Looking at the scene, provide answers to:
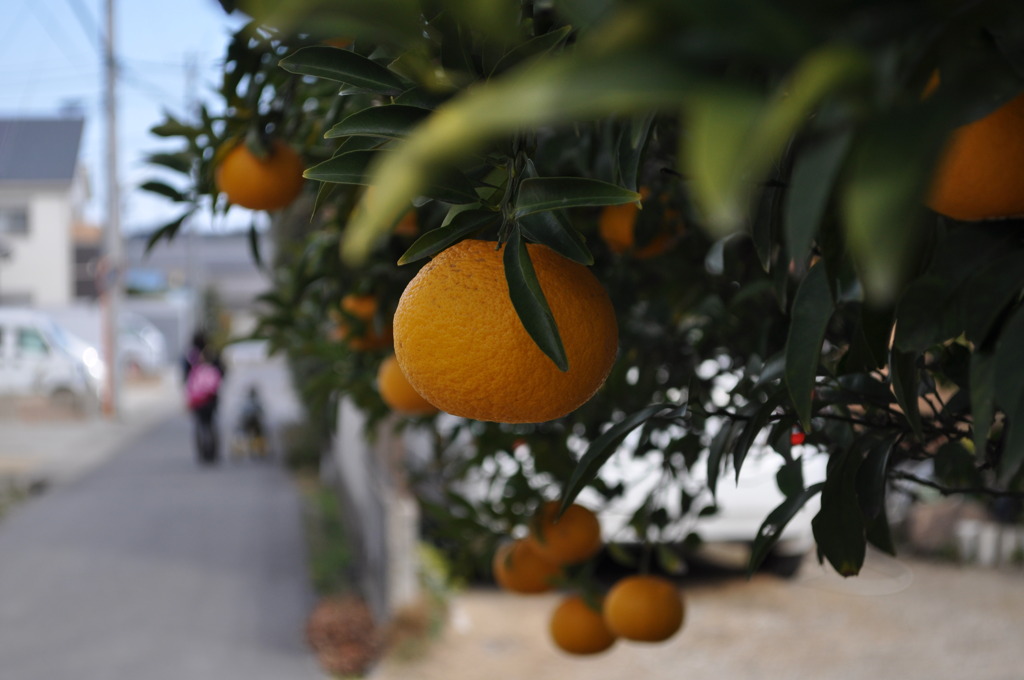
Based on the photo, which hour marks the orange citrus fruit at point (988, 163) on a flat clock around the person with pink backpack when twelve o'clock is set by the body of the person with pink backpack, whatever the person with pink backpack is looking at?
The orange citrus fruit is roughly at 6 o'clock from the person with pink backpack.

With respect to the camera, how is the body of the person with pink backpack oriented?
away from the camera

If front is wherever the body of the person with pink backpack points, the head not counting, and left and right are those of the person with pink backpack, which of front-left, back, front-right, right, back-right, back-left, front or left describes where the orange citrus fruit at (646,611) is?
back

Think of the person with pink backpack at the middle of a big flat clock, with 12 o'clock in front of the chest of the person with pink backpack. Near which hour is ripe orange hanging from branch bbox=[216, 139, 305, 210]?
The ripe orange hanging from branch is roughly at 6 o'clock from the person with pink backpack.

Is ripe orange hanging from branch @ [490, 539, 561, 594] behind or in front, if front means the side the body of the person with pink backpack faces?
behind

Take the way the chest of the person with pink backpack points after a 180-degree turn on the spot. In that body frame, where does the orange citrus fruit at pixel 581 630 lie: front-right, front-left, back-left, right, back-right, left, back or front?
front

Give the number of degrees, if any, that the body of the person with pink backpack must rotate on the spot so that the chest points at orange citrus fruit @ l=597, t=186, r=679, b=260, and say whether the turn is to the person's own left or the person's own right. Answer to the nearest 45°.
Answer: approximately 180°

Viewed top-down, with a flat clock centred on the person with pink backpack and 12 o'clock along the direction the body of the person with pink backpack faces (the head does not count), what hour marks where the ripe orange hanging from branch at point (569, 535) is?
The ripe orange hanging from branch is roughly at 6 o'clock from the person with pink backpack.

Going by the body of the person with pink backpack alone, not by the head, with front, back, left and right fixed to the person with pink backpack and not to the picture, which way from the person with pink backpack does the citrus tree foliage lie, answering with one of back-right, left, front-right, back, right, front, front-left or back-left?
back

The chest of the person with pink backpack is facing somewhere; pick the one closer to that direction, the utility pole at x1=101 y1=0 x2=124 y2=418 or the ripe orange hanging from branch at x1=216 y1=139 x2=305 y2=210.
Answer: the utility pole

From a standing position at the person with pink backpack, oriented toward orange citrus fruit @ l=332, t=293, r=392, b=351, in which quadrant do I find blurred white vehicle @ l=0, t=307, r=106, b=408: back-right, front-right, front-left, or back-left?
back-right

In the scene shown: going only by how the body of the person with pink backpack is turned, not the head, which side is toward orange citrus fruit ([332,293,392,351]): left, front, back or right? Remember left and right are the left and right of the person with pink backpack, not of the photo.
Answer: back
